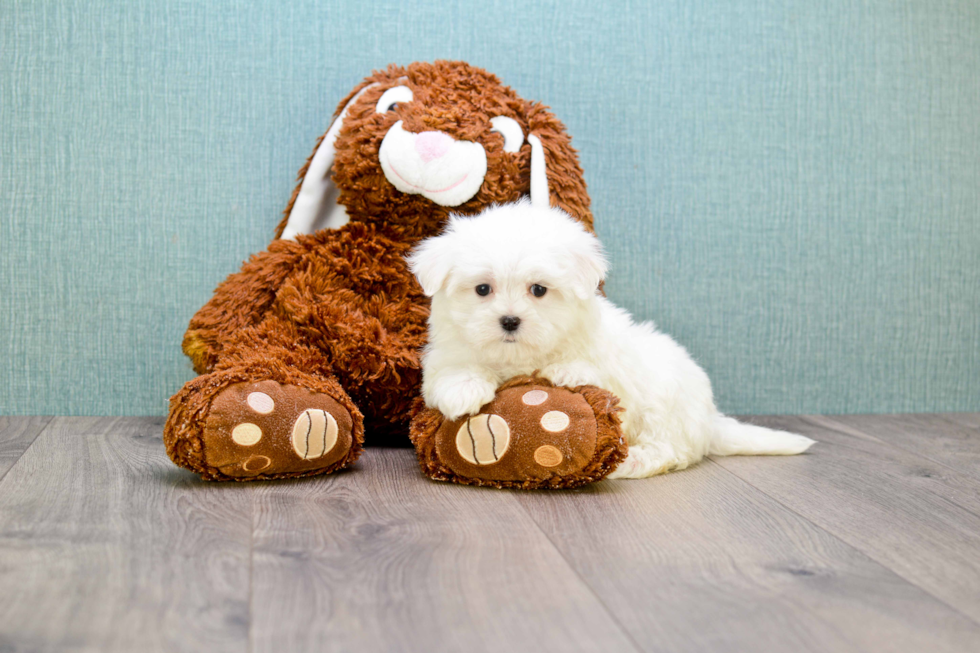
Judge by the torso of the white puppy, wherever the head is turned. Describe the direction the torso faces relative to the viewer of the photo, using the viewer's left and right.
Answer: facing the viewer and to the left of the viewer

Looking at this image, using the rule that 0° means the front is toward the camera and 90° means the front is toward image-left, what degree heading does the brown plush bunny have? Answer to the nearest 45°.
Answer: approximately 0°
